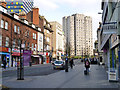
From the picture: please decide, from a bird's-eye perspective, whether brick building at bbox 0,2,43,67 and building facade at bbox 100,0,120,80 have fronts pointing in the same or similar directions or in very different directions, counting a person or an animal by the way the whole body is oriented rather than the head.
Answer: very different directions

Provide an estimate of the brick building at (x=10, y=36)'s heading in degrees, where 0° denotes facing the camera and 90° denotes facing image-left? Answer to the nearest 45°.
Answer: approximately 315°

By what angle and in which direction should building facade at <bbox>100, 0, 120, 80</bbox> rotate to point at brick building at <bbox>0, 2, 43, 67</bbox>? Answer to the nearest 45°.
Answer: approximately 45° to its right

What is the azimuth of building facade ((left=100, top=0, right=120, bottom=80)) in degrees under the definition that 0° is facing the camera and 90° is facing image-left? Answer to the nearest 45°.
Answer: approximately 90°

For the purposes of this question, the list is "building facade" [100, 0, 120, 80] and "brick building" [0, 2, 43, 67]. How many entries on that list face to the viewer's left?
1

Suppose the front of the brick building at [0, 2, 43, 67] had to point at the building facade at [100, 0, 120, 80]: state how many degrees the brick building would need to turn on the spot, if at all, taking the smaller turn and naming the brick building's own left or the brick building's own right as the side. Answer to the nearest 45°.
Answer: approximately 45° to the brick building's own right
